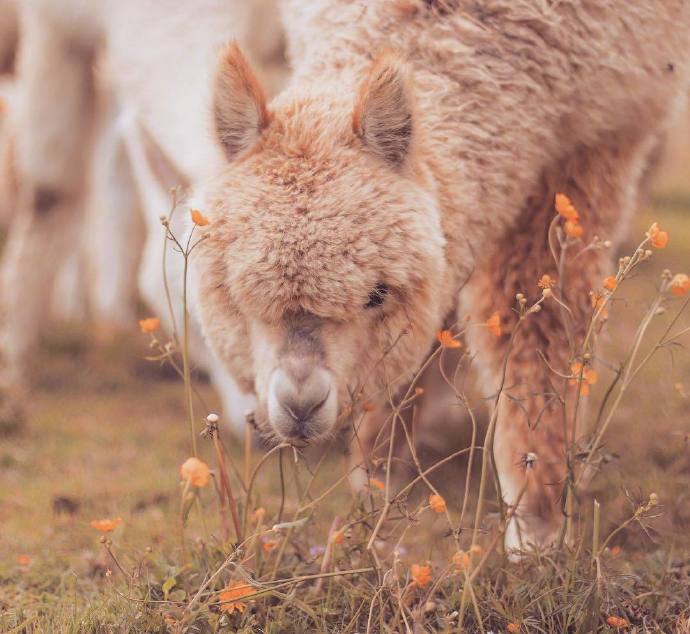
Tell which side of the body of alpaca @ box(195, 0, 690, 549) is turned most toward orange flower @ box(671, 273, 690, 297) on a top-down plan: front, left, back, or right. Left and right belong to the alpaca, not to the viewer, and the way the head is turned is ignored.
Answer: left

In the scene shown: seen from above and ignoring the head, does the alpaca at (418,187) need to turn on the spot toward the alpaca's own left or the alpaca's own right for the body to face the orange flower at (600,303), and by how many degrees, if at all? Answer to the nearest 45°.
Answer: approximately 90° to the alpaca's own left

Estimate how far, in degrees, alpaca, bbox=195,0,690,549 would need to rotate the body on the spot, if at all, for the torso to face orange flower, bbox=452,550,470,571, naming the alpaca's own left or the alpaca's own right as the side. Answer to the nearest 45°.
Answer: approximately 45° to the alpaca's own left

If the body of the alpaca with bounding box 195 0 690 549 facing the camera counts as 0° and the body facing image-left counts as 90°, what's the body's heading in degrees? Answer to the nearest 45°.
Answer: approximately 45°

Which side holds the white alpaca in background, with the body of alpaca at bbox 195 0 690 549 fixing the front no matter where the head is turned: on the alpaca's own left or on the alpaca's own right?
on the alpaca's own right

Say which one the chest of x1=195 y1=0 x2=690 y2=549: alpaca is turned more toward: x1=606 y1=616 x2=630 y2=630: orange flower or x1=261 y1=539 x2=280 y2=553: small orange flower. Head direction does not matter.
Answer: the small orange flower

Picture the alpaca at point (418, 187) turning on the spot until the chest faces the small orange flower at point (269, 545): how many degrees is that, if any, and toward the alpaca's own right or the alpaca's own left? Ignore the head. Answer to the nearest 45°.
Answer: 0° — it already faces it

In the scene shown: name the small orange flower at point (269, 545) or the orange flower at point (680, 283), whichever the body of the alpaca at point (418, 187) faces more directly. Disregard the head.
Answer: the small orange flower
